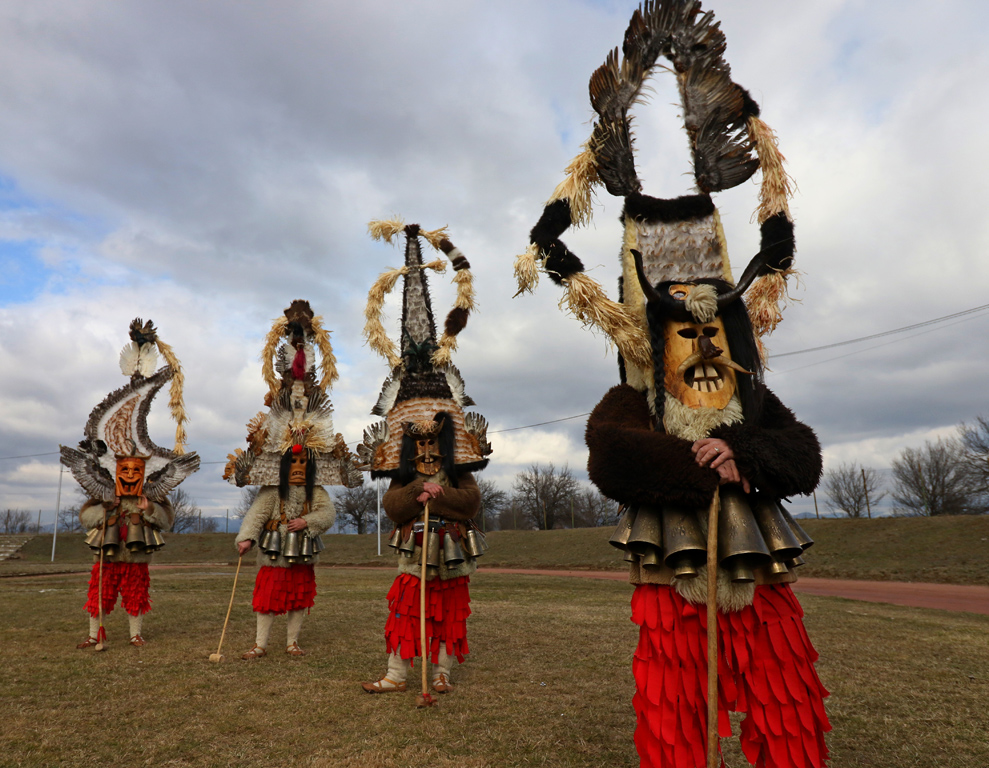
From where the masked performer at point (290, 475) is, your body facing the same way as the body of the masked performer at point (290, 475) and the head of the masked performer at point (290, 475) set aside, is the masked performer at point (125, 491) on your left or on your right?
on your right

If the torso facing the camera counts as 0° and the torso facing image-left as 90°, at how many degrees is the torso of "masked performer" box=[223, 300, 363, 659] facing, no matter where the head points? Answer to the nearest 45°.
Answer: approximately 0°

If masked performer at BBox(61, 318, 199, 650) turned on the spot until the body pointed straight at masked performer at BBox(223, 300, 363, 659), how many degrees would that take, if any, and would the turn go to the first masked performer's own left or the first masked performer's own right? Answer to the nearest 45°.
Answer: approximately 45° to the first masked performer's own left

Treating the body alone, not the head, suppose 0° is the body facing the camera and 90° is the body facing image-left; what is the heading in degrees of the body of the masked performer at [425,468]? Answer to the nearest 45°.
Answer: approximately 0°

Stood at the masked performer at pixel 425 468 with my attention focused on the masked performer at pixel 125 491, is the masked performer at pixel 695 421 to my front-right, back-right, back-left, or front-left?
back-left

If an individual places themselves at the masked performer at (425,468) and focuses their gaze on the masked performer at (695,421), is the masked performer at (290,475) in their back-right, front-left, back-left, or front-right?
back-right
